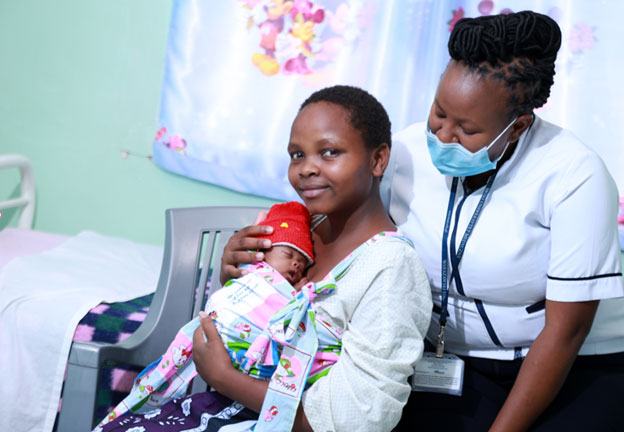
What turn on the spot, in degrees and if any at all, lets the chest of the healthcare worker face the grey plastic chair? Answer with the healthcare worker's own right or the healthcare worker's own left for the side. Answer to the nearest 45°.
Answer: approximately 45° to the healthcare worker's own right

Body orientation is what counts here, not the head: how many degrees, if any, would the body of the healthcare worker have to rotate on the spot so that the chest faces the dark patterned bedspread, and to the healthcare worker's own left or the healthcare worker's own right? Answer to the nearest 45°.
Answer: approximately 45° to the healthcare worker's own right

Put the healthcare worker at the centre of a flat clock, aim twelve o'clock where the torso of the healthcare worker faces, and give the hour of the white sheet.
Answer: The white sheet is roughly at 2 o'clock from the healthcare worker.

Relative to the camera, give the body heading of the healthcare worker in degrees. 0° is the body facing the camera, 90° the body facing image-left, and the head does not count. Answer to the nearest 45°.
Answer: approximately 45°

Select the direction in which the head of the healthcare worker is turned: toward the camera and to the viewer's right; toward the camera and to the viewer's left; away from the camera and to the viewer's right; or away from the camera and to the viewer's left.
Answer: toward the camera and to the viewer's left
